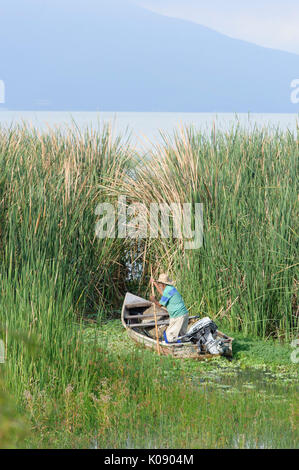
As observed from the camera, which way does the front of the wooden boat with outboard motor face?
facing away from the viewer and to the left of the viewer
